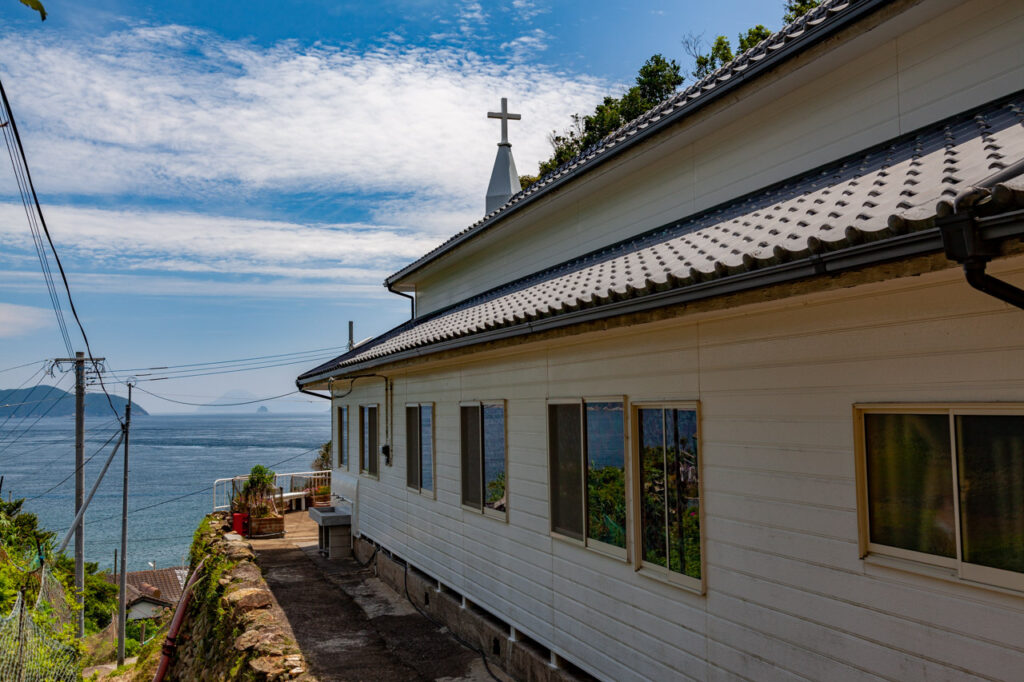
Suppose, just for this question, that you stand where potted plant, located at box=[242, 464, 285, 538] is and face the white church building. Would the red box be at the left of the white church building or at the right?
right

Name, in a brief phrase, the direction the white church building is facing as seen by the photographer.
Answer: facing away from the viewer and to the left of the viewer

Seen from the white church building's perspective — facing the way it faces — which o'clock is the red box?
The red box is roughly at 12 o'clock from the white church building.

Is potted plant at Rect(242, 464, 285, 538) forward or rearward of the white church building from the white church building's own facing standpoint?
forward
